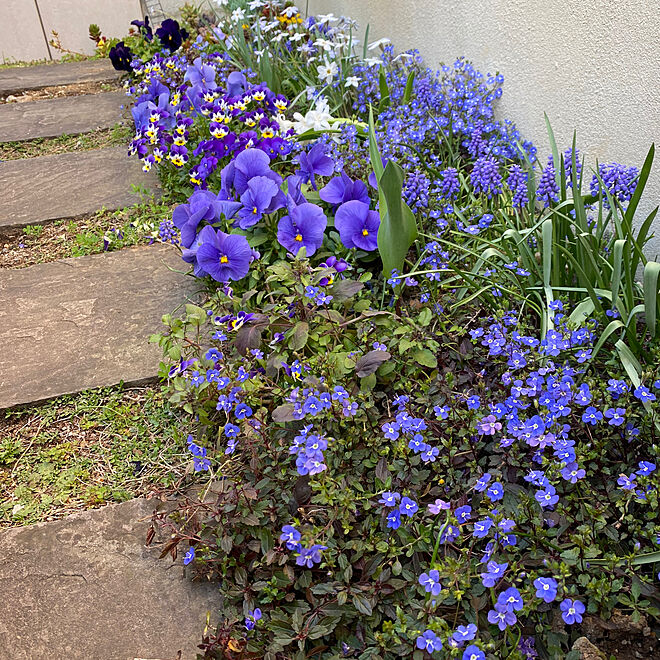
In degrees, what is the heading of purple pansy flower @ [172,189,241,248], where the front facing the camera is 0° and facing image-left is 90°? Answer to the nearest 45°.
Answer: approximately 45°

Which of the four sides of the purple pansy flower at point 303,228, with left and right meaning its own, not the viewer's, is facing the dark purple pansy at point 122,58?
back

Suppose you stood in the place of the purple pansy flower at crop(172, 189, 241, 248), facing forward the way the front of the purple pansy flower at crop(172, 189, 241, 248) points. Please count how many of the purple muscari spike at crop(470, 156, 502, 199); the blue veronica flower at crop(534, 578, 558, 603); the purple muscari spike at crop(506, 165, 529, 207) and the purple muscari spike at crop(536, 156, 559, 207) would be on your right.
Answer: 0

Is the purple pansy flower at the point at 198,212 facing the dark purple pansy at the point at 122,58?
no

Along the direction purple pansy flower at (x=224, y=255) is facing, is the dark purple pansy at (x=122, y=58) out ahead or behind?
behind

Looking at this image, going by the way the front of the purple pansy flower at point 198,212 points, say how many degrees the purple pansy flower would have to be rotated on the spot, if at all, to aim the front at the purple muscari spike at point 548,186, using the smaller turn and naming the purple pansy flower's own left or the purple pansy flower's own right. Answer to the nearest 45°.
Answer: approximately 90° to the purple pansy flower's own left

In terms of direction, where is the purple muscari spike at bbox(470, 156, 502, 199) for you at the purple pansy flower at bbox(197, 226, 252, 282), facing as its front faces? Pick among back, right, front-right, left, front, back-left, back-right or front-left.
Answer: left

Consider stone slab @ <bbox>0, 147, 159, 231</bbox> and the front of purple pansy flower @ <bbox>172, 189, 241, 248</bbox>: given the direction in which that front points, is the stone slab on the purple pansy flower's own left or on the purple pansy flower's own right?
on the purple pansy flower's own right

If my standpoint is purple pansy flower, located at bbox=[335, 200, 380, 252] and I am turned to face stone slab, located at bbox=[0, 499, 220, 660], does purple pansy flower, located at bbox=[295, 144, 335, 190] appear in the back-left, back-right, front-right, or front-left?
back-right

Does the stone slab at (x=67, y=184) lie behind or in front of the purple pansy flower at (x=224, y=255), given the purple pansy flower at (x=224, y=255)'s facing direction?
behind

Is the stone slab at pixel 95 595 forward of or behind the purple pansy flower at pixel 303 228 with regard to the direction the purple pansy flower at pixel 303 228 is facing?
forward

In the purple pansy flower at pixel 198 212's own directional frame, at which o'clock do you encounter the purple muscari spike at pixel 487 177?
The purple muscari spike is roughly at 8 o'clock from the purple pansy flower.

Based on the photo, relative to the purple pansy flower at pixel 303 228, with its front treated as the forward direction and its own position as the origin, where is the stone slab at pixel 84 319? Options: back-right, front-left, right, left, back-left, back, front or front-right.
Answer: right

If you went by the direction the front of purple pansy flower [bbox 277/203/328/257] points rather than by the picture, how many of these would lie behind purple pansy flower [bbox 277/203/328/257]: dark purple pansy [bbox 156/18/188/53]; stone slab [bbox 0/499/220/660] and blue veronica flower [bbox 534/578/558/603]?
1

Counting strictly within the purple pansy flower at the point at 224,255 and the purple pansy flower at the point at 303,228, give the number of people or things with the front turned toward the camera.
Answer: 2

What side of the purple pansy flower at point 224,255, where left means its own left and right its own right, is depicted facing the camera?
front

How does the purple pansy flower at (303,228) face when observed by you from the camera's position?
facing the viewer
